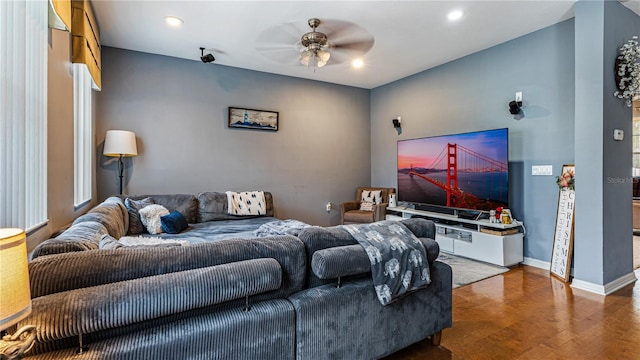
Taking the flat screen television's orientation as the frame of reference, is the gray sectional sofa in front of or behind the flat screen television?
in front

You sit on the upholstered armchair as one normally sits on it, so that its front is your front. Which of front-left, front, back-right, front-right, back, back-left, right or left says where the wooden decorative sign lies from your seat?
left

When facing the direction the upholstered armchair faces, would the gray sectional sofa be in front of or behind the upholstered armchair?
in front

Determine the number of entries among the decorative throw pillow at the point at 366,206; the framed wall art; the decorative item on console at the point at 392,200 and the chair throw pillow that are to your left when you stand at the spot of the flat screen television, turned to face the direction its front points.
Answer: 0

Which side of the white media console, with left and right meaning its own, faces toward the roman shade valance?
front

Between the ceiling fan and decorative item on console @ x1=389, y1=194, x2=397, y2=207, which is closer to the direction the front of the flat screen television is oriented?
the ceiling fan

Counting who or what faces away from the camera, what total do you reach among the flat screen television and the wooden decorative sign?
0

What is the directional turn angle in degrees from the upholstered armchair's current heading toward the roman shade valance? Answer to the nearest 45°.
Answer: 0° — it already faces it

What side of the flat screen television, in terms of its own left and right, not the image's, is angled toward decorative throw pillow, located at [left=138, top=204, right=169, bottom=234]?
front

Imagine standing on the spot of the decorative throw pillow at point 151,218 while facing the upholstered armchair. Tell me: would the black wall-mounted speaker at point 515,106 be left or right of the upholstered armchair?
right

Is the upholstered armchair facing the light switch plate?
no

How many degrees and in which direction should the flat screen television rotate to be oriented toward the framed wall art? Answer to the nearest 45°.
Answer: approximately 45° to its right

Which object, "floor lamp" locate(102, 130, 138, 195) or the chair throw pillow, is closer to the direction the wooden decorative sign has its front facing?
the floor lamp

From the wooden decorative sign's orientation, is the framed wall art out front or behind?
out front

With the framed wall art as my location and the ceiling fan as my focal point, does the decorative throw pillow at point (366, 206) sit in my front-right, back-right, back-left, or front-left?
front-left

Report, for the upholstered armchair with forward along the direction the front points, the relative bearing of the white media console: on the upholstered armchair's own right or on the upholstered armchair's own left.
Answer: on the upholstered armchair's own left

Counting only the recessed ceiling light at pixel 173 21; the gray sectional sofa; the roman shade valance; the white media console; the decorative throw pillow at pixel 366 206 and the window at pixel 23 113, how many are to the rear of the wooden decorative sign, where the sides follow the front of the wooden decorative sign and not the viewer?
0

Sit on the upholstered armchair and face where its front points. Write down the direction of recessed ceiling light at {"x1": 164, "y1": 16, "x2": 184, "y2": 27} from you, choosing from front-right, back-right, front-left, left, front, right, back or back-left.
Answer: front
